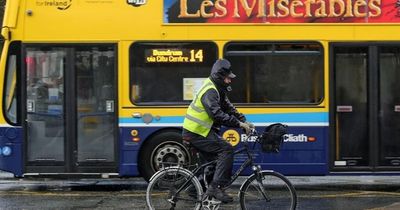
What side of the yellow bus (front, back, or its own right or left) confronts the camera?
left

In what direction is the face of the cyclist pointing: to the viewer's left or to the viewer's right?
to the viewer's right

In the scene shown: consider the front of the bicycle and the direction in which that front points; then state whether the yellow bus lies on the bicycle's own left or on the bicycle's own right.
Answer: on the bicycle's own left

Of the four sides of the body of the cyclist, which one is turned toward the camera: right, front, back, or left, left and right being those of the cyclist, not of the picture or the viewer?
right

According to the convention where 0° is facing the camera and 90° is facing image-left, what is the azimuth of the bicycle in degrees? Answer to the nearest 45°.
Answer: approximately 270°

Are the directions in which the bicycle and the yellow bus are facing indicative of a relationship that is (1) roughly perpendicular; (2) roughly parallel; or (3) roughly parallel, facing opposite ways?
roughly parallel, facing opposite ways

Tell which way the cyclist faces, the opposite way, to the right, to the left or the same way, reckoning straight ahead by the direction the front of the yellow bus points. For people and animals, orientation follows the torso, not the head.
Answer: the opposite way

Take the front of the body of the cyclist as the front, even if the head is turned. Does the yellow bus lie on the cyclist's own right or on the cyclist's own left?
on the cyclist's own left

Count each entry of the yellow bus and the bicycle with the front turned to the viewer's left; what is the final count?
1

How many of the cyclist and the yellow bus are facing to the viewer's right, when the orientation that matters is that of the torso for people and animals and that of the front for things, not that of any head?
1

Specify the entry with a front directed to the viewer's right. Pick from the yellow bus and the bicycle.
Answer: the bicycle

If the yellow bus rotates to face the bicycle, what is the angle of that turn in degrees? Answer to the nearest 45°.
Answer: approximately 90° to its left
